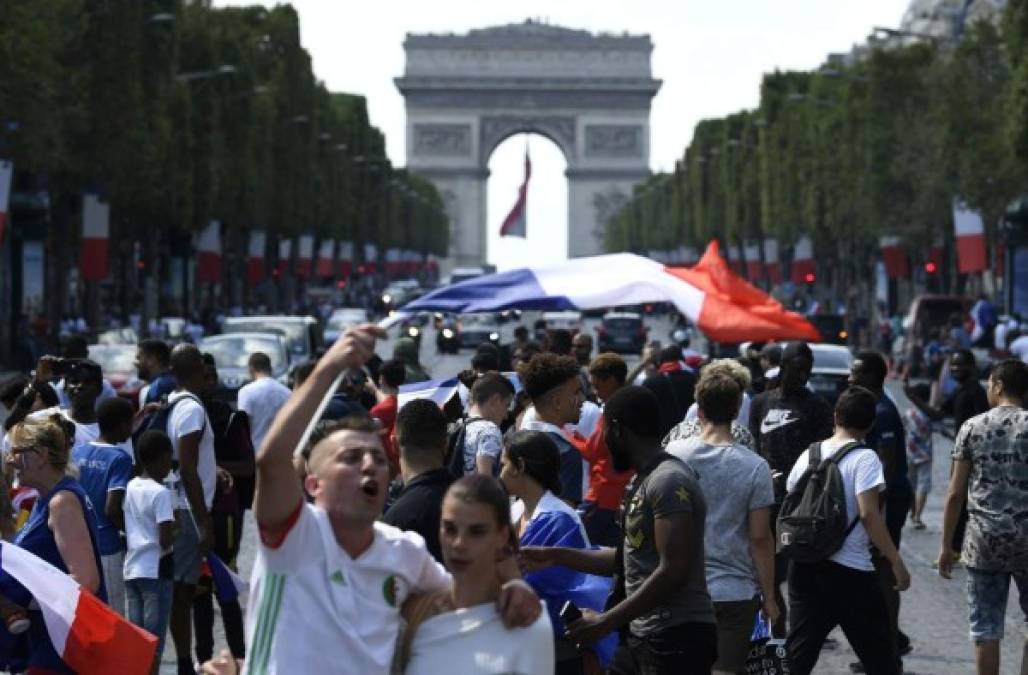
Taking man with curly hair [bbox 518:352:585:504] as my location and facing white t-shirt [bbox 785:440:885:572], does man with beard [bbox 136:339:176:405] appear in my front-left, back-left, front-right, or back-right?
back-left

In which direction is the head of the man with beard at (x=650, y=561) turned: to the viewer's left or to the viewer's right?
to the viewer's left

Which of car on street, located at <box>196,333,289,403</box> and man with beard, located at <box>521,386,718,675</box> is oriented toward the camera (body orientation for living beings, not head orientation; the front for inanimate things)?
the car on street

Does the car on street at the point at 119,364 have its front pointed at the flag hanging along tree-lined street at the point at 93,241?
no

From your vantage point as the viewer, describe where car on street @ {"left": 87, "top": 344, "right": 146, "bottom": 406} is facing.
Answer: facing the viewer

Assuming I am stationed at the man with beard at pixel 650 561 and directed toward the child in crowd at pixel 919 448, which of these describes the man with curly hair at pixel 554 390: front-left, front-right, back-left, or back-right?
front-left

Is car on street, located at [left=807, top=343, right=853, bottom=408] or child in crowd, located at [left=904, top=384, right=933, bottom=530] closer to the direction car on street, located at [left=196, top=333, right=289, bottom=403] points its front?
the child in crowd

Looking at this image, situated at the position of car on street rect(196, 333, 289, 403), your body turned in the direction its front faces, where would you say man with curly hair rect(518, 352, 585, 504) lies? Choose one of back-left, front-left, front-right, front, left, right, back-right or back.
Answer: front

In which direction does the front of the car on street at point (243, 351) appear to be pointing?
toward the camera

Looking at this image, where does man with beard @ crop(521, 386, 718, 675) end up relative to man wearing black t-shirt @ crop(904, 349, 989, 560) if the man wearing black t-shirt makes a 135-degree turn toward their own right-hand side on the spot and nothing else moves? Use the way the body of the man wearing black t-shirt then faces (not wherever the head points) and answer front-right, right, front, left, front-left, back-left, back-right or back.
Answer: back

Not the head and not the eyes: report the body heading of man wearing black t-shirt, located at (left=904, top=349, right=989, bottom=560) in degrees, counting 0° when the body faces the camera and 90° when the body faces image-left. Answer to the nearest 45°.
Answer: approximately 45°

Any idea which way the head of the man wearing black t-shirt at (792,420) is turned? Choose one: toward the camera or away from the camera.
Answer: toward the camera

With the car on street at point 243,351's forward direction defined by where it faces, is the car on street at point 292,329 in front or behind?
behind
